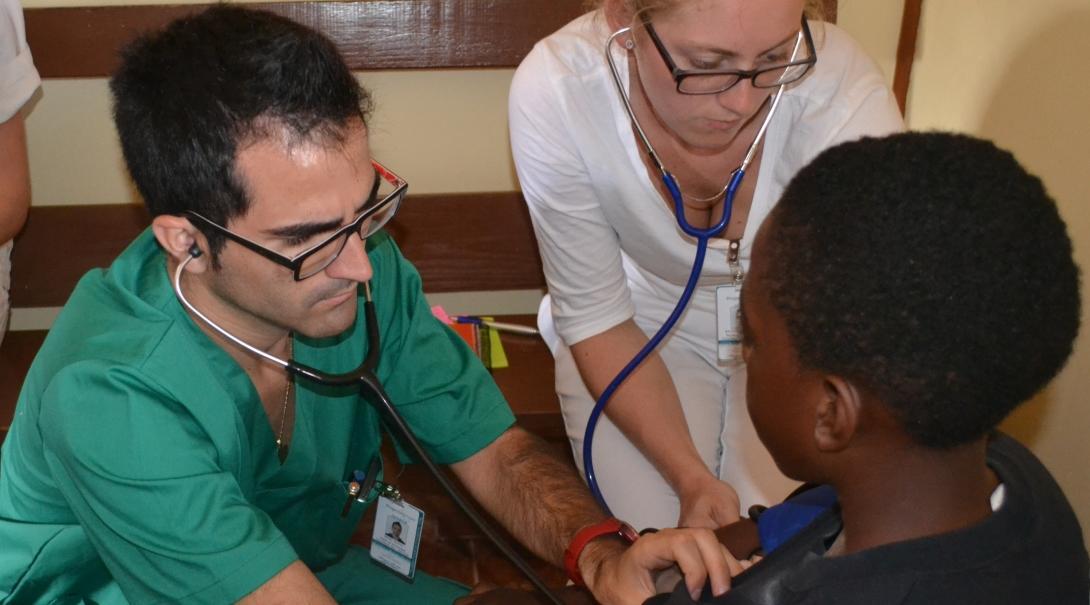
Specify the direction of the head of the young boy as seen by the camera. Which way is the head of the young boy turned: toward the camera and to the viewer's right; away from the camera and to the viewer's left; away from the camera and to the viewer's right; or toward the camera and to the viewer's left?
away from the camera and to the viewer's left

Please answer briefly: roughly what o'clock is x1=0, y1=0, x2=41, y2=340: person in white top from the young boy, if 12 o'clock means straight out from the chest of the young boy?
The person in white top is roughly at 11 o'clock from the young boy.

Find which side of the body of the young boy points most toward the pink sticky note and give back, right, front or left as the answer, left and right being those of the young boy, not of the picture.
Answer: front

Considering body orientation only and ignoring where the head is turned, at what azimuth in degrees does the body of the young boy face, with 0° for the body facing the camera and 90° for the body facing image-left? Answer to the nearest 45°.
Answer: approximately 135°

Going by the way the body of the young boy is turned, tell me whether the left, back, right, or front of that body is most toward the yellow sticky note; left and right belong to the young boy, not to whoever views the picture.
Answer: front

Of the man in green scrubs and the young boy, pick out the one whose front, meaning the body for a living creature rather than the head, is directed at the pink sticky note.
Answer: the young boy

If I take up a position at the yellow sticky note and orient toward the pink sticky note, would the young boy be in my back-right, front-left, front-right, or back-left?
back-left

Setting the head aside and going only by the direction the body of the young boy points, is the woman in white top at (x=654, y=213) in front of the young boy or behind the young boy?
in front

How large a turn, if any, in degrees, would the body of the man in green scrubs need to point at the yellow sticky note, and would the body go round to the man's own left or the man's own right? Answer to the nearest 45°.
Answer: approximately 90° to the man's own left

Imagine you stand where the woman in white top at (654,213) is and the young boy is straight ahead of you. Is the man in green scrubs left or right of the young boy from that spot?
right

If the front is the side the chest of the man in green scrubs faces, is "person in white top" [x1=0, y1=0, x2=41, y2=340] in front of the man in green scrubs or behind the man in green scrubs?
behind

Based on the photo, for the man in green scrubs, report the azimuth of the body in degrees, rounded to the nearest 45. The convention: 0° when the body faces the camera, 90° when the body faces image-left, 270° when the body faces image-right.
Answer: approximately 315°
